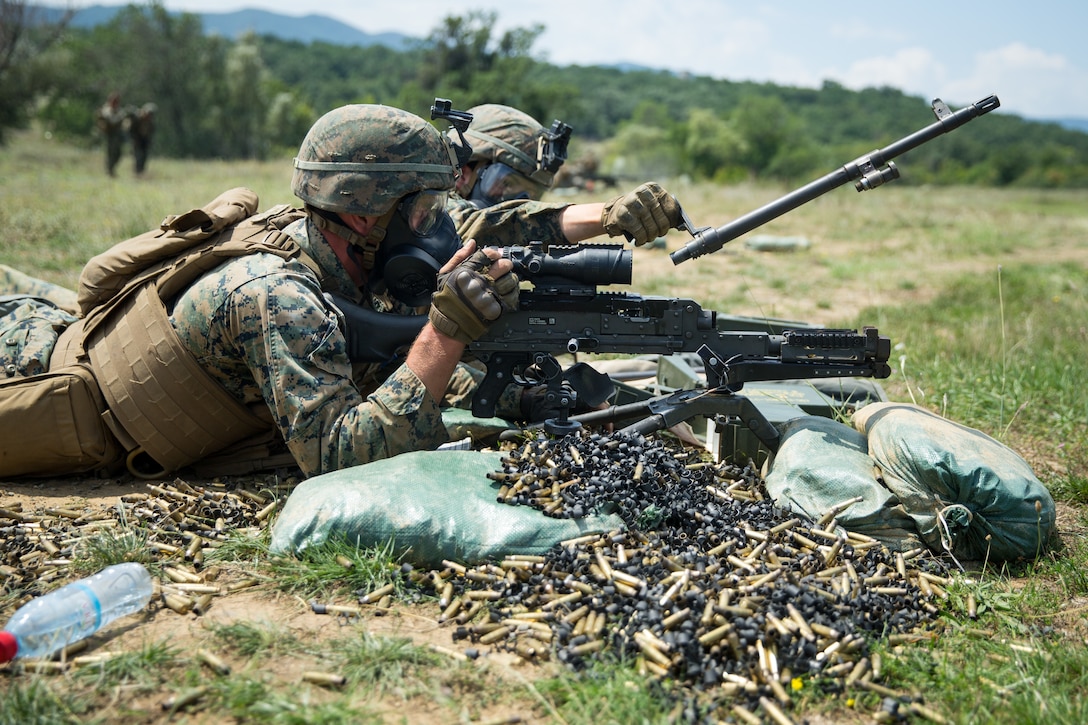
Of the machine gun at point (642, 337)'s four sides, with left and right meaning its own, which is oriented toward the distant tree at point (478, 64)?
left

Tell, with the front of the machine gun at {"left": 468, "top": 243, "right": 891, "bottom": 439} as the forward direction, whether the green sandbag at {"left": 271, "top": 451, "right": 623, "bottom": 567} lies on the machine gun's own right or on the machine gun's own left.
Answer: on the machine gun's own right

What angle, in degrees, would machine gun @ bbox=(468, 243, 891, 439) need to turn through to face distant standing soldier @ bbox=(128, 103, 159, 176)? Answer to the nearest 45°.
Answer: approximately 135° to its left

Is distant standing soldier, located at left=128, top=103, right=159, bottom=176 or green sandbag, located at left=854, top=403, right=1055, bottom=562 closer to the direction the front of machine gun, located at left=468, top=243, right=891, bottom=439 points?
the green sandbag

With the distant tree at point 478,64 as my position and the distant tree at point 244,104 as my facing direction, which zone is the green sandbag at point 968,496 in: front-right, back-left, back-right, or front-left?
back-left

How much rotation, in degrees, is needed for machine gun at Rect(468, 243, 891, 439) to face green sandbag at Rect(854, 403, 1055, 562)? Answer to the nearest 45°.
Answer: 0° — it already faces it

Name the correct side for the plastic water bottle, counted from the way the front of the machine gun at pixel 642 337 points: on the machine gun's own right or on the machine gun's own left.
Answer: on the machine gun's own right

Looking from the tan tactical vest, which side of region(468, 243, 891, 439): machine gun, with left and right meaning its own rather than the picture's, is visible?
back

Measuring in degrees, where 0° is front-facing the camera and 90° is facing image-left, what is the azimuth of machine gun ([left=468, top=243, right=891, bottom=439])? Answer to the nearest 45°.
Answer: approximately 270°

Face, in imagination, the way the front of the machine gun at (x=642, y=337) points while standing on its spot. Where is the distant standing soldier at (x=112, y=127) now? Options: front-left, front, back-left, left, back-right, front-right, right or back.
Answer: back-left

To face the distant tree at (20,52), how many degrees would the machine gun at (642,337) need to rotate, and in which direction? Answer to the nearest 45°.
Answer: approximately 135° to its left
